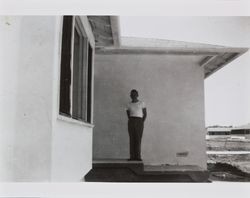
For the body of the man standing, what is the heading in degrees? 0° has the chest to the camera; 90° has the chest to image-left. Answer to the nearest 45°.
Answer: approximately 0°
